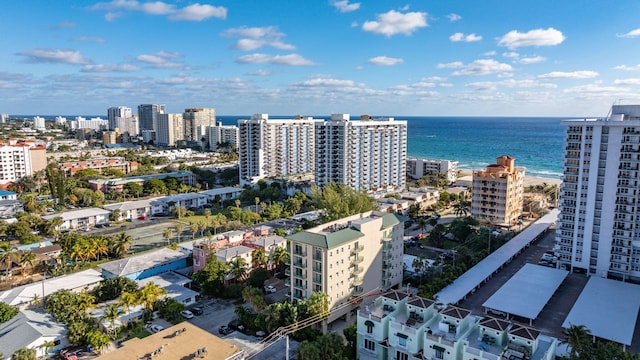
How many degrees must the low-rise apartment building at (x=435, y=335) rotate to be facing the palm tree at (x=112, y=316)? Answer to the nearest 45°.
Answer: approximately 45° to its right

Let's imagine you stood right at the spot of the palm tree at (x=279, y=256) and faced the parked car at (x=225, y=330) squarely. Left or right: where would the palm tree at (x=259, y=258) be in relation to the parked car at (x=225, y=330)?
right

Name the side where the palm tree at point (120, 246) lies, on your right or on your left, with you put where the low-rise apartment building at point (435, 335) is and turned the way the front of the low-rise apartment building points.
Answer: on your right

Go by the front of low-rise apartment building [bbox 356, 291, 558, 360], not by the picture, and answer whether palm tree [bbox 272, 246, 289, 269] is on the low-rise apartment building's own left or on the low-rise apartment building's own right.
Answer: on the low-rise apartment building's own right

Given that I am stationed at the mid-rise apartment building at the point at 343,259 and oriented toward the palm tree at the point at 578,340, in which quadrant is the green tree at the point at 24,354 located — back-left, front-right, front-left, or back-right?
back-right

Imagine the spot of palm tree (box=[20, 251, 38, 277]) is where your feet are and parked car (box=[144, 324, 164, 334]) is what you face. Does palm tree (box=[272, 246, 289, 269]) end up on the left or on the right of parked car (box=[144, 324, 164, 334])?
left

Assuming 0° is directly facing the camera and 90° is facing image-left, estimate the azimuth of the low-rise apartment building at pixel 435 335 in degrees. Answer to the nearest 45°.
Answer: approximately 45°

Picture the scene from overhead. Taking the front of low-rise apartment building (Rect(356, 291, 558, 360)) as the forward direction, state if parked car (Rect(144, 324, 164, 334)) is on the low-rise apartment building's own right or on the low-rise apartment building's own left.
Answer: on the low-rise apartment building's own right
